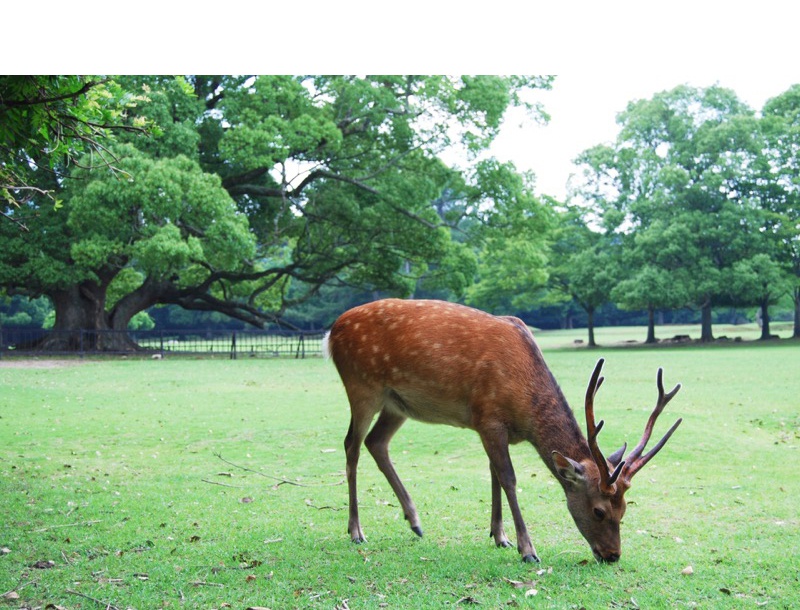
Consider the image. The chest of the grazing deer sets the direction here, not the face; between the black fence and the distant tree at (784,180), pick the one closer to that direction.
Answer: the distant tree

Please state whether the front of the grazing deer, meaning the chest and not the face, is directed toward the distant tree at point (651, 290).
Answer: no

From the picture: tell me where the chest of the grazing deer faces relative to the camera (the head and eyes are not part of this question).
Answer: to the viewer's right

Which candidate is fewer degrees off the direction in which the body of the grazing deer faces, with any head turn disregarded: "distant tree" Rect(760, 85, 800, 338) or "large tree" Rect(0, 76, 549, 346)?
the distant tree

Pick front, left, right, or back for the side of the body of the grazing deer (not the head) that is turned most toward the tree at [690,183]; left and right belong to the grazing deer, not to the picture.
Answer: left

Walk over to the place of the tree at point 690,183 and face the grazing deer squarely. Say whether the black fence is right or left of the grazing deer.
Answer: right

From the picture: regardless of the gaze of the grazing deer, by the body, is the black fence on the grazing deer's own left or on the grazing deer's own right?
on the grazing deer's own left

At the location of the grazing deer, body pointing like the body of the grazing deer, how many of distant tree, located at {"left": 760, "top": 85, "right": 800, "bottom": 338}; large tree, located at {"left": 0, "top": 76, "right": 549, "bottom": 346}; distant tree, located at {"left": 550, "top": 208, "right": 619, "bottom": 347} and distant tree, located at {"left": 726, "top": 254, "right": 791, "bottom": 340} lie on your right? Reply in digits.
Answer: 0

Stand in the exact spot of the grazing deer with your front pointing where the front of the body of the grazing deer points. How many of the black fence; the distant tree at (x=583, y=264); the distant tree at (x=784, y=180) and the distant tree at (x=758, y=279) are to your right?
0

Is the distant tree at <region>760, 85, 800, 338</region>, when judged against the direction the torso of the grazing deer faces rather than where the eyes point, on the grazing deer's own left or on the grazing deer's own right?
on the grazing deer's own left

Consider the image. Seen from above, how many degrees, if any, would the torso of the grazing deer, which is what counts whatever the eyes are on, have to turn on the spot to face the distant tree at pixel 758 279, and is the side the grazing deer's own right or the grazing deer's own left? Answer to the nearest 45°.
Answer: approximately 90° to the grazing deer's own left

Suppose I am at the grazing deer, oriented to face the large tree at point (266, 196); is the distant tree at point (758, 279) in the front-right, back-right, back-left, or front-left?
front-right

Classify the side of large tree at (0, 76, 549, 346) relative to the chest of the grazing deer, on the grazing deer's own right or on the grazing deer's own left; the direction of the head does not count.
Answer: on the grazing deer's own left
